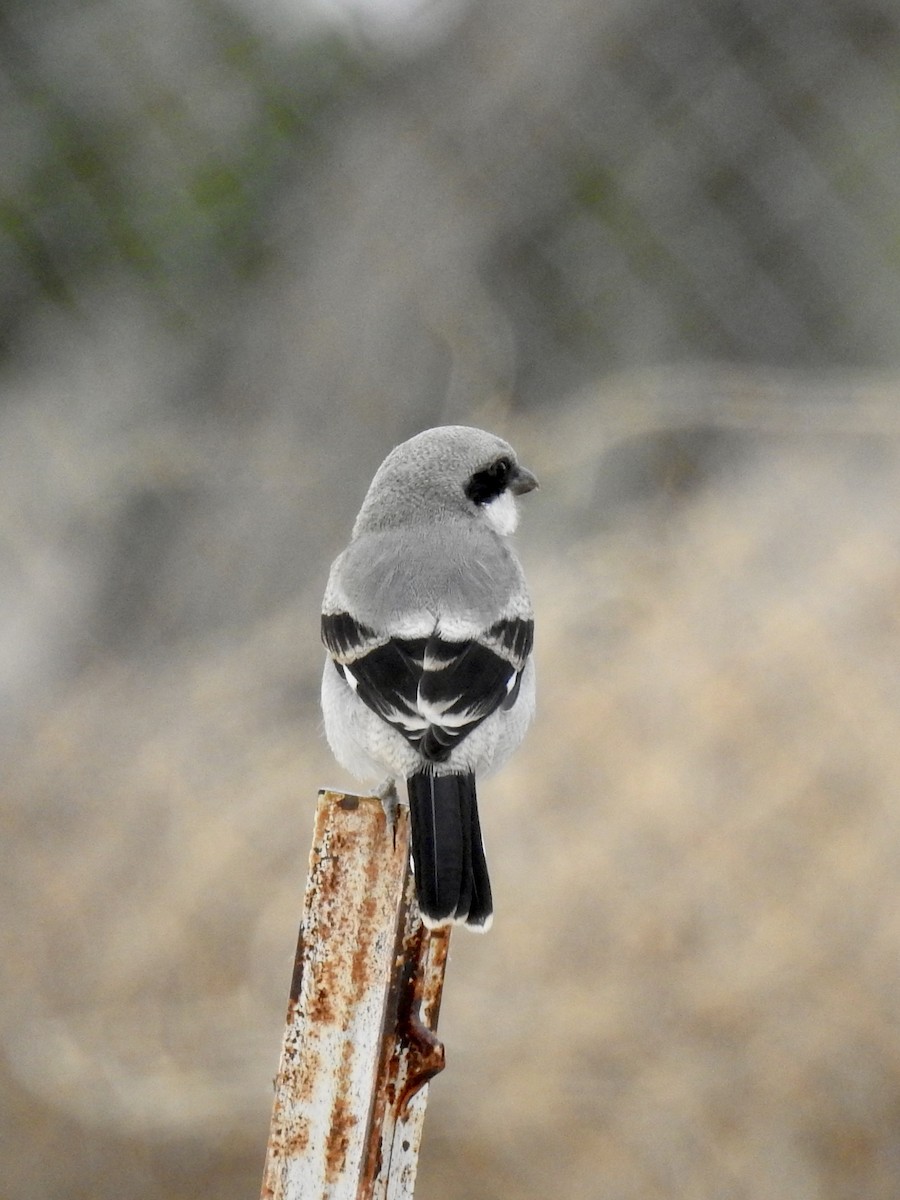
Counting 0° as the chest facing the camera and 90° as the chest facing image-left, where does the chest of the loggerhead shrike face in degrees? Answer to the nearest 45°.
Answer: approximately 180°
